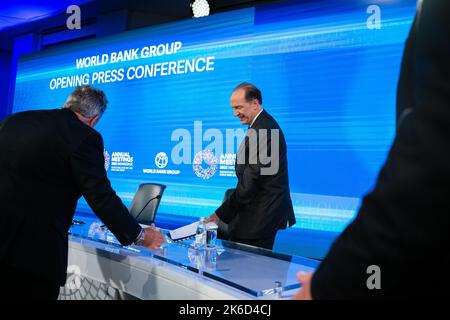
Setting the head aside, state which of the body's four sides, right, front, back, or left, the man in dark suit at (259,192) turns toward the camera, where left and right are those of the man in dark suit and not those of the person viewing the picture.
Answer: left

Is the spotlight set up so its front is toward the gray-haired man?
yes

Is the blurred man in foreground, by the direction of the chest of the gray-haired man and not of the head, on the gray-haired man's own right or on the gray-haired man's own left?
on the gray-haired man's own right

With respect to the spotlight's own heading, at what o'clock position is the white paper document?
The white paper document is roughly at 12 o'clock from the spotlight.

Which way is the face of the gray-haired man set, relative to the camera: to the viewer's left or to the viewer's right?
to the viewer's right

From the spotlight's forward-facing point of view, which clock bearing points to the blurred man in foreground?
The blurred man in foreground is roughly at 12 o'clock from the spotlight.

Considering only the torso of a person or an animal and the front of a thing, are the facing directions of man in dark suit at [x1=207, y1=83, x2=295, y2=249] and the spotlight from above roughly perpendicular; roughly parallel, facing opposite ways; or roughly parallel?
roughly perpendicular

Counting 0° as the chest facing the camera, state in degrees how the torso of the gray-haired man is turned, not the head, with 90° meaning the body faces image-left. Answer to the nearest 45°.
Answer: approximately 225°

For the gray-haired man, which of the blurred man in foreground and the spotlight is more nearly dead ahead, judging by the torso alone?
the spotlight
